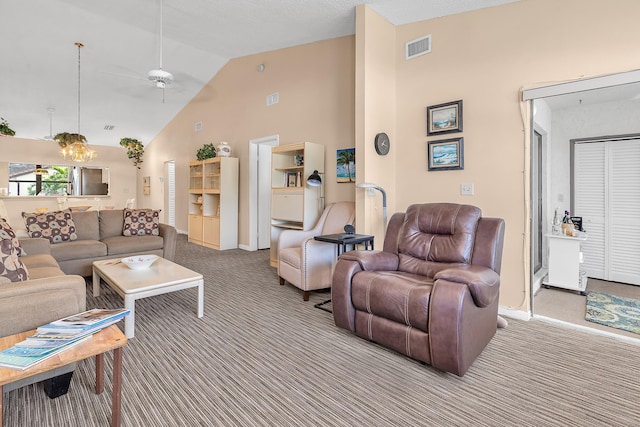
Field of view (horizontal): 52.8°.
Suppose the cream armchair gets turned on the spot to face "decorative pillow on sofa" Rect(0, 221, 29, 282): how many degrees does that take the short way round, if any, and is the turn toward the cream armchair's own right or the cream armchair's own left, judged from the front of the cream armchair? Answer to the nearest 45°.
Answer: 0° — it already faces it

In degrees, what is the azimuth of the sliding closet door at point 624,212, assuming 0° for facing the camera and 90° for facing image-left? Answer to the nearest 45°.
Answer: approximately 45°

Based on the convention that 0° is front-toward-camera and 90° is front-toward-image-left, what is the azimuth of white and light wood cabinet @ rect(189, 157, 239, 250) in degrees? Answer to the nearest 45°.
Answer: approximately 45°

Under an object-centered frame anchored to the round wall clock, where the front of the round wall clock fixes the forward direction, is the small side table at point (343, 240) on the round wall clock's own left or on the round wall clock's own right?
on the round wall clock's own right

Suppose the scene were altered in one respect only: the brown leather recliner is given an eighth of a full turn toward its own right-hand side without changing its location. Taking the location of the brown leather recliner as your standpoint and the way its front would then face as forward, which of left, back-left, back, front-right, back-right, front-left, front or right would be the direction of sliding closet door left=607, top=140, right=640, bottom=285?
back-right

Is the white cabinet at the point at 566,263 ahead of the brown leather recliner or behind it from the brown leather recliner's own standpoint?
behind

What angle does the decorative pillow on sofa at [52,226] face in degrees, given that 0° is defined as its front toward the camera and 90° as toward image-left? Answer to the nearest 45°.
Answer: approximately 0°

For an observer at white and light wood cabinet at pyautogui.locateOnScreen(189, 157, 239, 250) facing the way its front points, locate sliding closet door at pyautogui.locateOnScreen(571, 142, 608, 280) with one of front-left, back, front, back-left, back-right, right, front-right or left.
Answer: left

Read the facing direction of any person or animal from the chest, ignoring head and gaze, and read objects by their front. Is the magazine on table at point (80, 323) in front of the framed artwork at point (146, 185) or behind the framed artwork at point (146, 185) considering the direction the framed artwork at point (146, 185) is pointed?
in front

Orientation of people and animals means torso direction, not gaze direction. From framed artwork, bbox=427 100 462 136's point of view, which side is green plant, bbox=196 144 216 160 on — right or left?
on its right

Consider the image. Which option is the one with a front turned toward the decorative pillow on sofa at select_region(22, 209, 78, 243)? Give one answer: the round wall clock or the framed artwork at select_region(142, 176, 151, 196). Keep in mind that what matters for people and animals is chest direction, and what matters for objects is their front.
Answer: the framed artwork

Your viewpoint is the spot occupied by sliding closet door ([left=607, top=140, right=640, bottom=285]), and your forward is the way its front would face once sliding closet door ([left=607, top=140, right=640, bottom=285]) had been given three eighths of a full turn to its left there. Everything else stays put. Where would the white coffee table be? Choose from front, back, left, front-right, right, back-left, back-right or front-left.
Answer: back-right
